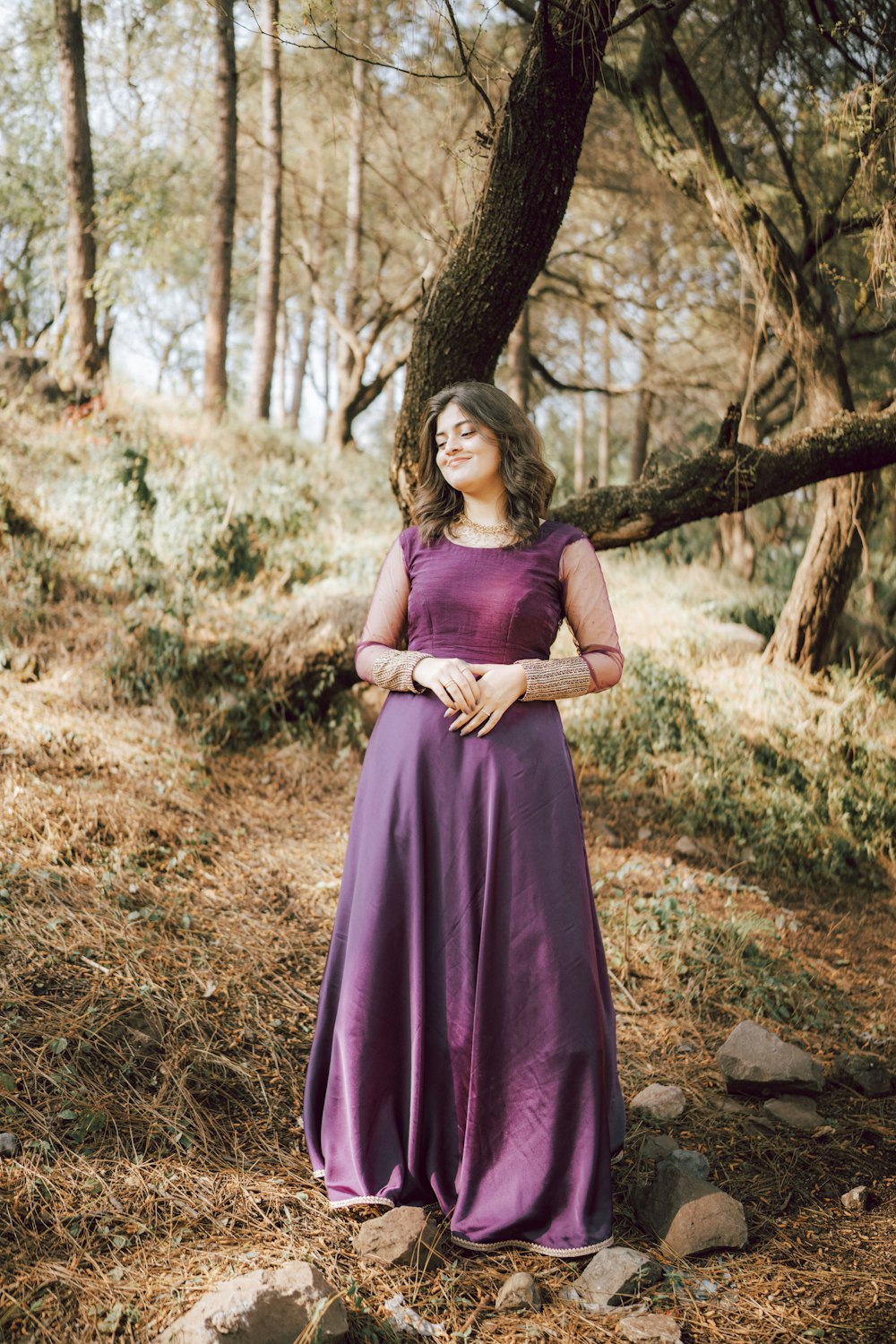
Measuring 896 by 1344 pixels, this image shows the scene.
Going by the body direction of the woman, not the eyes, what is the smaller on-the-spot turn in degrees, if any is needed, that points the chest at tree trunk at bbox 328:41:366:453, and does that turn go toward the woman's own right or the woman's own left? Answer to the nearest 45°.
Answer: approximately 180°

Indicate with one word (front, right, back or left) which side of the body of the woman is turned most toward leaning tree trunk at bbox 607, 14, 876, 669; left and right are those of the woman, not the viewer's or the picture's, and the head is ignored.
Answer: back

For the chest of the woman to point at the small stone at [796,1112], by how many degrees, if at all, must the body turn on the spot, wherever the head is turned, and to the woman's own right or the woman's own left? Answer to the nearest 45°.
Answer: approximately 135° to the woman's own left

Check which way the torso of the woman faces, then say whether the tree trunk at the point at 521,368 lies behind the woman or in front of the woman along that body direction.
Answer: behind

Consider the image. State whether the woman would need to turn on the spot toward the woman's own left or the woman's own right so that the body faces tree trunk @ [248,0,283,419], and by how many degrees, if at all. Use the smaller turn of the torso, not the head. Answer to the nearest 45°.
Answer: approximately 180°

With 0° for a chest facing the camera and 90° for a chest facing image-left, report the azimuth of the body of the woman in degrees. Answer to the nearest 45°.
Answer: approximately 0°
